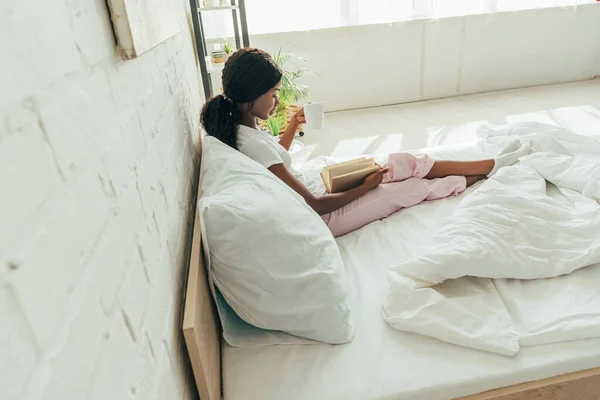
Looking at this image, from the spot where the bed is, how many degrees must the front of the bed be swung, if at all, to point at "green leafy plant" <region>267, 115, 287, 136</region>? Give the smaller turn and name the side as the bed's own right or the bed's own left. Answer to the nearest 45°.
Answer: approximately 90° to the bed's own left

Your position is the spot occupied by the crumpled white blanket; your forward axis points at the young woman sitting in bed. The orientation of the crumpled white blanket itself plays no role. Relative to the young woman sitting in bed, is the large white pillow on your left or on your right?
left

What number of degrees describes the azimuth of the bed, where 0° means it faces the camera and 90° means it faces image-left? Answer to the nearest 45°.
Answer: approximately 270°

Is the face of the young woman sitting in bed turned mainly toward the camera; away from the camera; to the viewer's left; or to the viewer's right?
to the viewer's right
